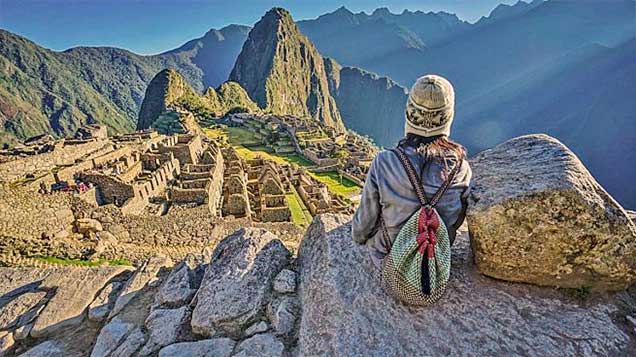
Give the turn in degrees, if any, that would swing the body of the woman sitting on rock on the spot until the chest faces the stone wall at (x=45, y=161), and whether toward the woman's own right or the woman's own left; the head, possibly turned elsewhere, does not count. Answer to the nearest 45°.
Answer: approximately 45° to the woman's own left

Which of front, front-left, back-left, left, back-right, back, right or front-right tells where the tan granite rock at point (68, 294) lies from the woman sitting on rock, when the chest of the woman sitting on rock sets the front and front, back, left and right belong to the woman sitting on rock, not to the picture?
left

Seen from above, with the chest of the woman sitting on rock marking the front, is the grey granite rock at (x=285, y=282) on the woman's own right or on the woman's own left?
on the woman's own left

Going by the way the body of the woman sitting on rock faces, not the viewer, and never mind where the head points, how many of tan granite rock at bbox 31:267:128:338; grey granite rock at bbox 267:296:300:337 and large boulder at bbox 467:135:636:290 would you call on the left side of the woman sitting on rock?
2

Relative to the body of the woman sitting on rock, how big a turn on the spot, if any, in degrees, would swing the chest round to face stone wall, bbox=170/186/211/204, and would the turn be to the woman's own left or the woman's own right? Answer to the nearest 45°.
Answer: approximately 45° to the woman's own left

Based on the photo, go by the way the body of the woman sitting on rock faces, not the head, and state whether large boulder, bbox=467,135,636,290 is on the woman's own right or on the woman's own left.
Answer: on the woman's own right

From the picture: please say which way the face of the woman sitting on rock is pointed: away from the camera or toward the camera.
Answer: away from the camera

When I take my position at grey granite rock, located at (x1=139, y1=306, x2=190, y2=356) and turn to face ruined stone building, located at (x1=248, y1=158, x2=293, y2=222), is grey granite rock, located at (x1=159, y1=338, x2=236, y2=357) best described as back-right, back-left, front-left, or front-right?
back-right

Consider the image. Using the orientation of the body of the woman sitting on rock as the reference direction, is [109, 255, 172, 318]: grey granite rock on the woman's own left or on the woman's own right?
on the woman's own left

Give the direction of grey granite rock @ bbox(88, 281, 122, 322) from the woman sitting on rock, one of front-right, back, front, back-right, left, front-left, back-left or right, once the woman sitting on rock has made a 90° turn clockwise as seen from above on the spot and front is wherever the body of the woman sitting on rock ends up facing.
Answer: back

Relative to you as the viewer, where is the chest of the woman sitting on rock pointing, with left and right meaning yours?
facing away from the viewer

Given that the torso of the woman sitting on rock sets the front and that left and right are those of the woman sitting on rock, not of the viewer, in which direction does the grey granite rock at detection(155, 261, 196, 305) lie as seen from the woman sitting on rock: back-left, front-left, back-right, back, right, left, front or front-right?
left

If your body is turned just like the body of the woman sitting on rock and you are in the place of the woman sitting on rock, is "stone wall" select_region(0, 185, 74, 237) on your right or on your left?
on your left

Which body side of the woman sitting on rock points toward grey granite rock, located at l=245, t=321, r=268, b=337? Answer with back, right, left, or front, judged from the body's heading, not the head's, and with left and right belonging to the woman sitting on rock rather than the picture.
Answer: left
